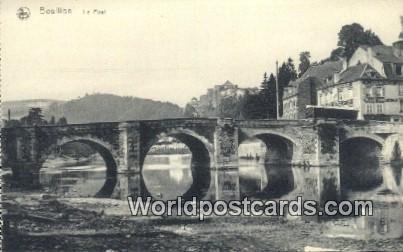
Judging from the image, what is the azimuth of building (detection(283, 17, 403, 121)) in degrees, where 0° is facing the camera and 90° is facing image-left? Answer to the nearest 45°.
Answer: approximately 45°

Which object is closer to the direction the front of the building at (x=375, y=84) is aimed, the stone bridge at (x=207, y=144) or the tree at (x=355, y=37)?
the stone bridge

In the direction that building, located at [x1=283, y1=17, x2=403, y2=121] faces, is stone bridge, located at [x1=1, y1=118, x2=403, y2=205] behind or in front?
in front

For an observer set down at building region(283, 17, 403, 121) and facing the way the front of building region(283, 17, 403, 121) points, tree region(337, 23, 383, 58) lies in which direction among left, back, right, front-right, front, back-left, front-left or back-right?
back-right
